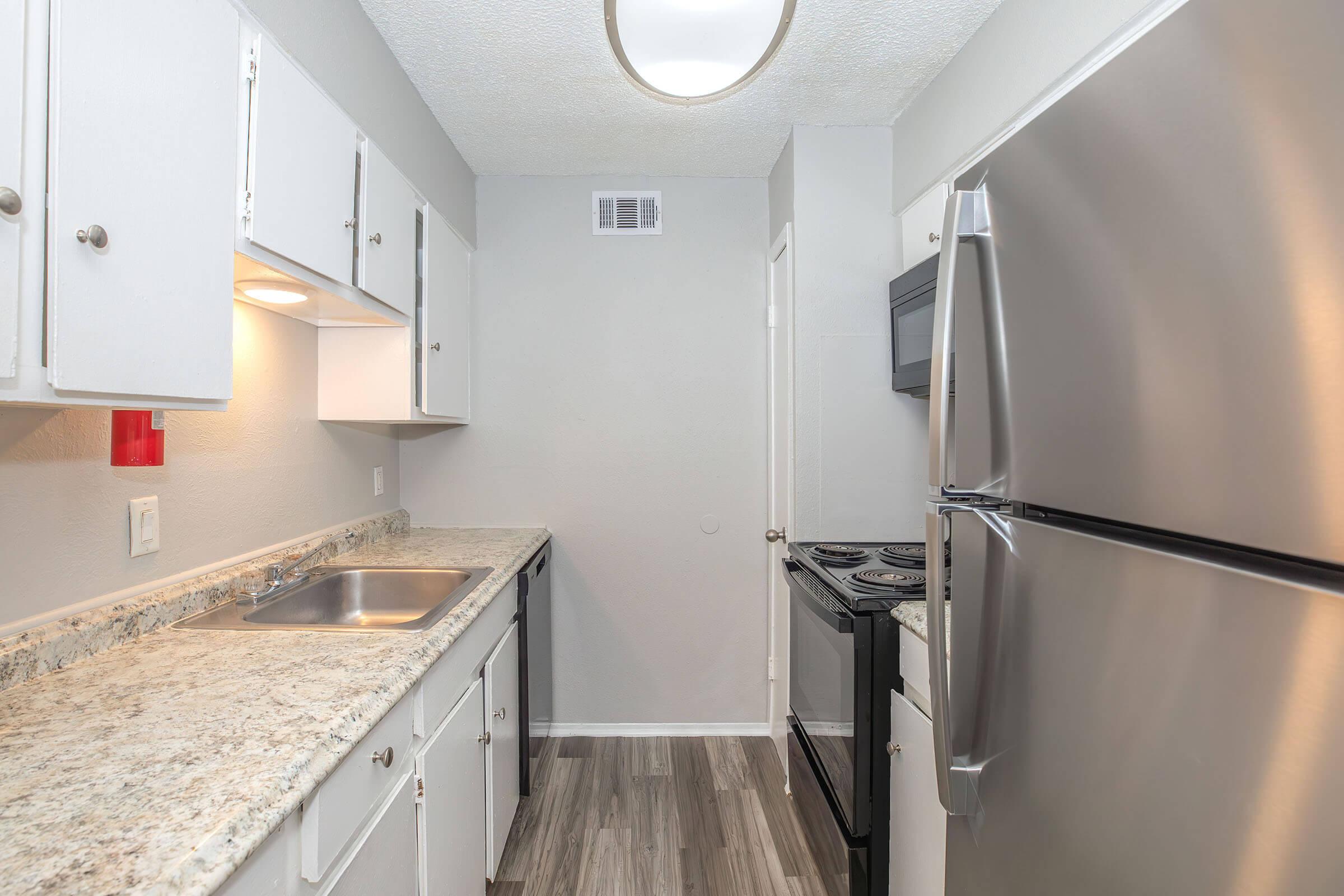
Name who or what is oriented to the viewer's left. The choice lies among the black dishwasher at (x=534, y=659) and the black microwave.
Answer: the black microwave

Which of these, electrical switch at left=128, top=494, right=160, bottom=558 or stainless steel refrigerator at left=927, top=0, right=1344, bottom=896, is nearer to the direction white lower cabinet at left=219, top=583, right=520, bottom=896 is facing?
the stainless steel refrigerator

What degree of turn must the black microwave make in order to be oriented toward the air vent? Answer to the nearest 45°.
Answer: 0° — it already faces it

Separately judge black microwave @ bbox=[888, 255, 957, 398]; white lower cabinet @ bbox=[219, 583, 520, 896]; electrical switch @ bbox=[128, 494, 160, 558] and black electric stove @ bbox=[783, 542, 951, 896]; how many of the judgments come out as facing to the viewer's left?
2

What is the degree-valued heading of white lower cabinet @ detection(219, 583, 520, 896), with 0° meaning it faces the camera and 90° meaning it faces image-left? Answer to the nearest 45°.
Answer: approximately 270°

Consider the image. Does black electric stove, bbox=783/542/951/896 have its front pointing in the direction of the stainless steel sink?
yes

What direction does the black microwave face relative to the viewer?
to the viewer's left

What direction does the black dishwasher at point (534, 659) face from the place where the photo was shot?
facing to the right of the viewer

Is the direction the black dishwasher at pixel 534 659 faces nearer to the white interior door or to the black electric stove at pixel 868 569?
the white interior door

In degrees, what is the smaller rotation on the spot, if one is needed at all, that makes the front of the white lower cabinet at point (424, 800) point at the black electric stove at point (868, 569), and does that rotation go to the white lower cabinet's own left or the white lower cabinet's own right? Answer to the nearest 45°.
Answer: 0° — it already faces it

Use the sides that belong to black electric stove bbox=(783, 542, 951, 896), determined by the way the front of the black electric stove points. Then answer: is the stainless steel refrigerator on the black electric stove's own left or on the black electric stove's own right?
on the black electric stove's own left

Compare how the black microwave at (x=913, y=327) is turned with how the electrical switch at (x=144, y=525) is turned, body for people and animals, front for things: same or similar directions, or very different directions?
very different directions

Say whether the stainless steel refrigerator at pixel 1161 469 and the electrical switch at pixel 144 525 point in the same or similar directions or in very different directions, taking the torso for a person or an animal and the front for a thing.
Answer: very different directions
